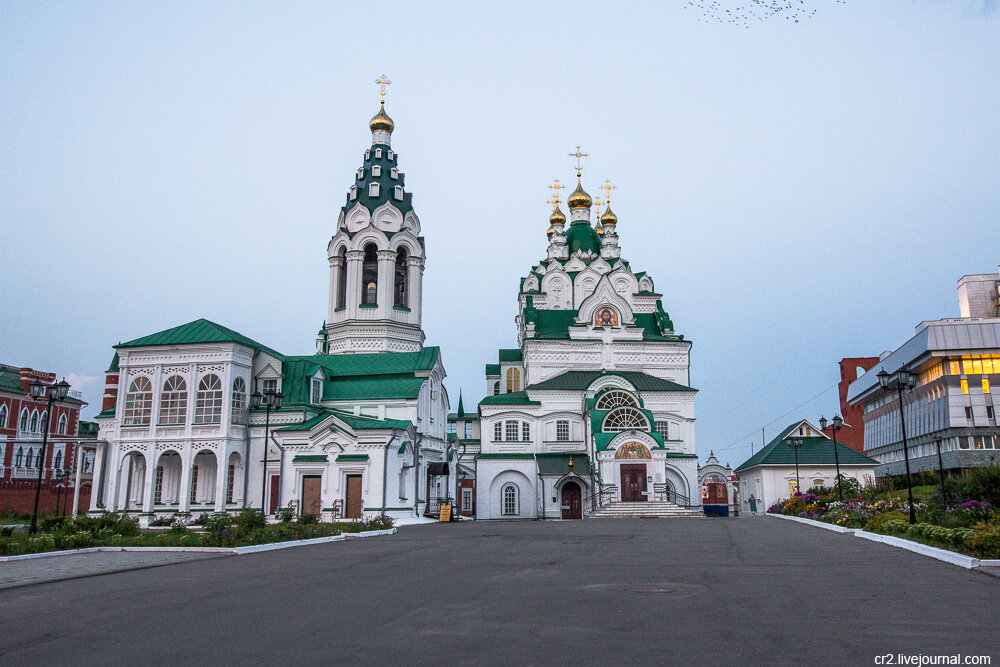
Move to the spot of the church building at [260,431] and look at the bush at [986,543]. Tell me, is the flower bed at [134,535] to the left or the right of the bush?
right

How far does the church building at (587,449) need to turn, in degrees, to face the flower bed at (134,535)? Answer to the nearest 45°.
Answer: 0° — it already faces it

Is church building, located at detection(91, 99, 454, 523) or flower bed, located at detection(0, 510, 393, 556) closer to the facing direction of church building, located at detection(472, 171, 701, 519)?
the flower bed

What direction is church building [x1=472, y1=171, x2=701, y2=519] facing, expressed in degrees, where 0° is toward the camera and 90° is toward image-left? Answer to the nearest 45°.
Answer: approximately 0°

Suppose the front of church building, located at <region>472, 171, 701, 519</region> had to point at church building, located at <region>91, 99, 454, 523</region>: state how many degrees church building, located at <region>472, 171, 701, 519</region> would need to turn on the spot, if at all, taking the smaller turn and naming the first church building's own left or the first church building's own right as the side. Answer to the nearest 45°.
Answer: approximately 45° to the first church building's own right

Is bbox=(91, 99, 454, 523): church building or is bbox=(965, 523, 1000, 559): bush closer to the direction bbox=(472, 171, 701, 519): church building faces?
the bush

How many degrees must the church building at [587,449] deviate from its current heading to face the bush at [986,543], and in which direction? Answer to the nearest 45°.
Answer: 0° — it already faces it

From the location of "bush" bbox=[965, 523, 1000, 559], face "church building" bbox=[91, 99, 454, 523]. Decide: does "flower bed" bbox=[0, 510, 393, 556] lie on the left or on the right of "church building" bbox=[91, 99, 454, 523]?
left
